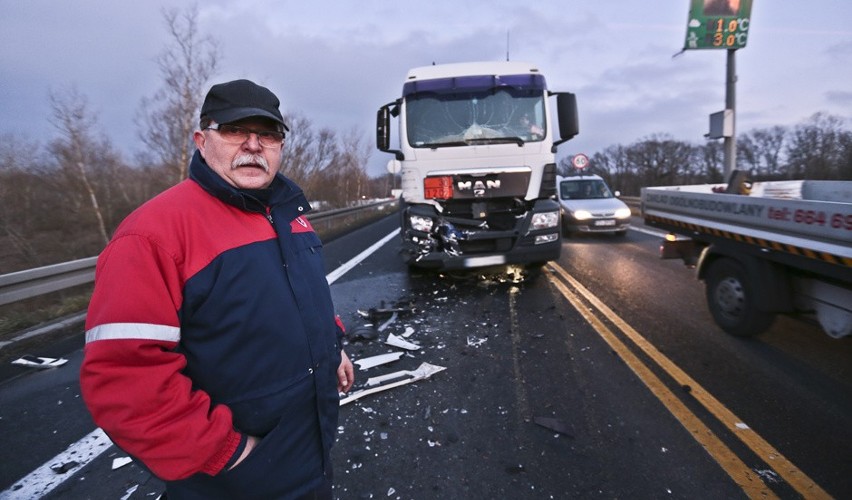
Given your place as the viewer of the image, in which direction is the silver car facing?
facing the viewer and to the right of the viewer

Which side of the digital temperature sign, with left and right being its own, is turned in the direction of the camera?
front

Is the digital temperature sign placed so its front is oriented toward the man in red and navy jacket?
yes

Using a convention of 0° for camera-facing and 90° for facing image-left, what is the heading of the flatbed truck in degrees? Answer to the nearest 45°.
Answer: approximately 315°

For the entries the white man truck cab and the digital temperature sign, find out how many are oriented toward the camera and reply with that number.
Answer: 2

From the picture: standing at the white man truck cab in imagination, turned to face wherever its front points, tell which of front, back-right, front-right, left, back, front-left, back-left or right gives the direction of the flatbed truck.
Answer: front-left

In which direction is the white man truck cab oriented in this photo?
toward the camera
